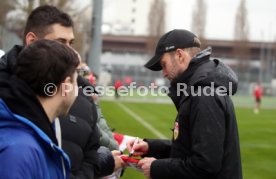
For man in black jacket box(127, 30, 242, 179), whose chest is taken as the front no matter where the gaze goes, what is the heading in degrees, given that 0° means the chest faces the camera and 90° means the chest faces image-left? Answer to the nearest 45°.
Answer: approximately 90°

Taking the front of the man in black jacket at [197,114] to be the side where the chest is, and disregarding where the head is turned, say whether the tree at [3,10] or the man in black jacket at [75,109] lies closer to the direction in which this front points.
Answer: the man in black jacket

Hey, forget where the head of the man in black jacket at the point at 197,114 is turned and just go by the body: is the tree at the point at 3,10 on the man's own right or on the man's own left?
on the man's own right

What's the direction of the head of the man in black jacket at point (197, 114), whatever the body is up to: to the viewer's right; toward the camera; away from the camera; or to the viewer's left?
to the viewer's left

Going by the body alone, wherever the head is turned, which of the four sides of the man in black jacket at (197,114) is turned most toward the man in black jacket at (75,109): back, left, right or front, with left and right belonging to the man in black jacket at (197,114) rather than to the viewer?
front
